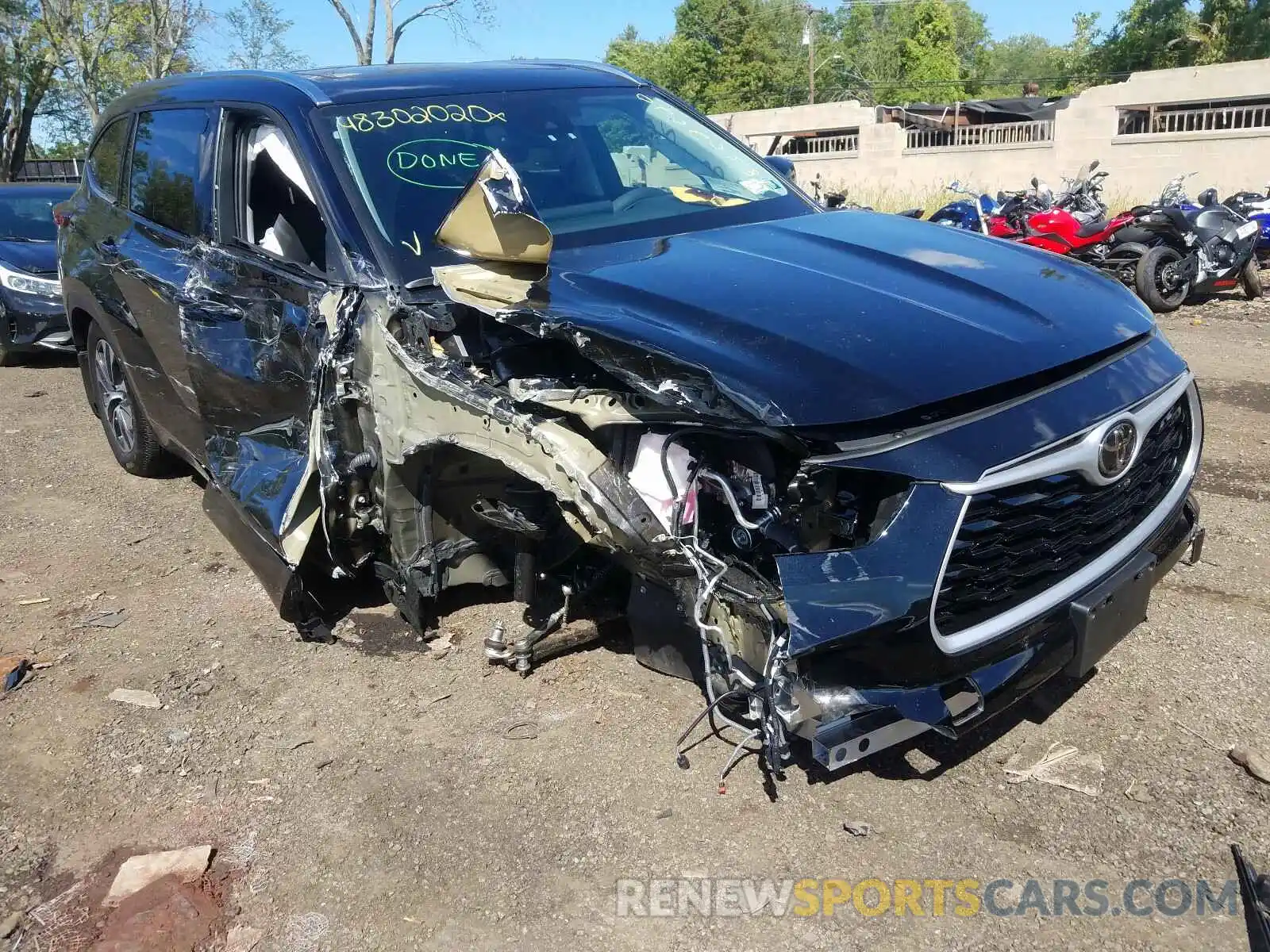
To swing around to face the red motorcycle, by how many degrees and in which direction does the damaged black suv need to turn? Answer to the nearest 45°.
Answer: approximately 90° to its left

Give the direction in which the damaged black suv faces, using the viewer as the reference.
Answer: facing the viewer and to the right of the viewer

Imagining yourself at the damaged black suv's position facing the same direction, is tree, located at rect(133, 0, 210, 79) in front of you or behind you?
behind

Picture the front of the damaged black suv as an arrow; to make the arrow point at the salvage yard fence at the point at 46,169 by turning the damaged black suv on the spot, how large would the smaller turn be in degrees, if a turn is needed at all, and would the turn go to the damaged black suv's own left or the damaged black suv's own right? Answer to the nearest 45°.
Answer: approximately 180°

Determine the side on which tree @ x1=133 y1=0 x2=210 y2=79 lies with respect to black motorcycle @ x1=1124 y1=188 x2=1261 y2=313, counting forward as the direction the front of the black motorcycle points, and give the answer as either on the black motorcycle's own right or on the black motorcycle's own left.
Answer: on the black motorcycle's own left

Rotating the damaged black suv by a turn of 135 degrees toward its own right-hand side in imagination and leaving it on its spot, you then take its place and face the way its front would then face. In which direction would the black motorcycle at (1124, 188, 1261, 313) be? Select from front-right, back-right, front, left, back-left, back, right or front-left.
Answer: back-right
